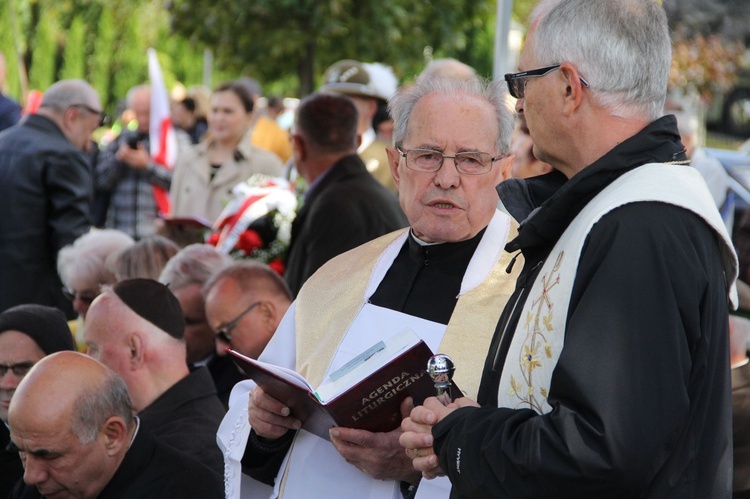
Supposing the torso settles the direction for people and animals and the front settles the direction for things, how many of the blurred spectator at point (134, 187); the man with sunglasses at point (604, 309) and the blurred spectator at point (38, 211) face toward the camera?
1

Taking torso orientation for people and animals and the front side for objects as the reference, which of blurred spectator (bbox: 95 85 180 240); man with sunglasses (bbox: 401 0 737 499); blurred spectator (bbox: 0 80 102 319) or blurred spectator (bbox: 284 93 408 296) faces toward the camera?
blurred spectator (bbox: 95 85 180 240)

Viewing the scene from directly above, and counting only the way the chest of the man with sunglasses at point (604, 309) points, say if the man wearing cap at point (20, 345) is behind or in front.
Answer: in front

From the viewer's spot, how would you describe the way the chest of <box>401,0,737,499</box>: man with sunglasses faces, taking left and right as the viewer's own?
facing to the left of the viewer

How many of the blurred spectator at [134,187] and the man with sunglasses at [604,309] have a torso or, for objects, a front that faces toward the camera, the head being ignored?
1

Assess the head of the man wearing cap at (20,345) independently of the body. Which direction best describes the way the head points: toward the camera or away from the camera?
toward the camera

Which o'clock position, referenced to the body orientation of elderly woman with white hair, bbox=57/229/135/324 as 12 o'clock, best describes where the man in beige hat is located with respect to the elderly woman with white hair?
The man in beige hat is roughly at 6 o'clock from the elderly woman with white hair.

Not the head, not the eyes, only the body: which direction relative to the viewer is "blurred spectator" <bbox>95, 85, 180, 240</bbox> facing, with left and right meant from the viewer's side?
facing the viewer

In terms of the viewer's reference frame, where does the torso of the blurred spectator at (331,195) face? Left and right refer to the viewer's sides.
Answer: facing away from the viewer and to the left of the viewer

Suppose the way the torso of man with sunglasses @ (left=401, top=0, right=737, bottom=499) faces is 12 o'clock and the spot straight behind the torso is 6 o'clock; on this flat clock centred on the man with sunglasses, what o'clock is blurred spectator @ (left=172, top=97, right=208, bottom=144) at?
The blurred spectator is roughly at 2 o'clock from the man with sunglasses.

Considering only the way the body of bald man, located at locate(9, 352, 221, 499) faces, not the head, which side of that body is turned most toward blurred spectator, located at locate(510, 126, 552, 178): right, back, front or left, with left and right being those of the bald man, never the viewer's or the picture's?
back

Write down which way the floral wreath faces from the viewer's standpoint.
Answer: facing the viewer and to the left of the viewer
